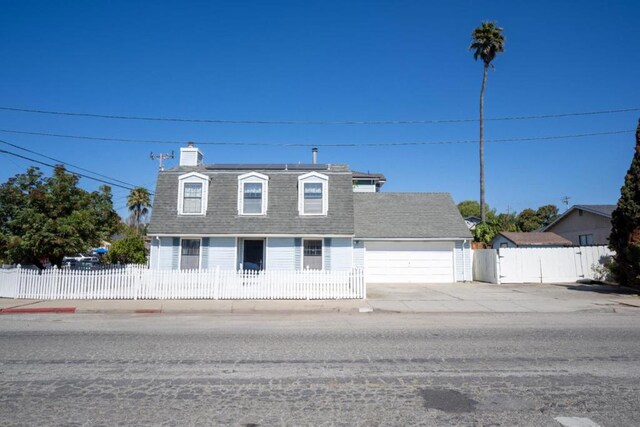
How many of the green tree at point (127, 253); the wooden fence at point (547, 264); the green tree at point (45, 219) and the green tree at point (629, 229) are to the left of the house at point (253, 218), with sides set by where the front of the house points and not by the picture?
2

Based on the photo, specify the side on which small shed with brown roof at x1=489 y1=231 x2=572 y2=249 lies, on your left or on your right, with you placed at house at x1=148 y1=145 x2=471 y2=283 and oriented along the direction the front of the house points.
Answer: on your left

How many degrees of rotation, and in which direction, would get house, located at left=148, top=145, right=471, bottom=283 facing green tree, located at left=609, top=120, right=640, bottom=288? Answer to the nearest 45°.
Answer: approximately 90° to its left

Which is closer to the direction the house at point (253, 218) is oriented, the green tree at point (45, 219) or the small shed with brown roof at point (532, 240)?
the green tree

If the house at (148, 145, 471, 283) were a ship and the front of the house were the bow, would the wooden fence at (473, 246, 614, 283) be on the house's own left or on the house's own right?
on the house's own left

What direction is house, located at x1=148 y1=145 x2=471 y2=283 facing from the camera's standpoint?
toward the camera

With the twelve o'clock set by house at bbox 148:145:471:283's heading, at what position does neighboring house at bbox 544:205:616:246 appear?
The neighboring house is roughly at 8 o'clock from the house.

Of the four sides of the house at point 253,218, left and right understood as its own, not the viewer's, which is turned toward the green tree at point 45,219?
right

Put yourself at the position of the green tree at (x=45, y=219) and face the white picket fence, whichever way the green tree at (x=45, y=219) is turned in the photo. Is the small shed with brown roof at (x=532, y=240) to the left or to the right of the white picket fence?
left

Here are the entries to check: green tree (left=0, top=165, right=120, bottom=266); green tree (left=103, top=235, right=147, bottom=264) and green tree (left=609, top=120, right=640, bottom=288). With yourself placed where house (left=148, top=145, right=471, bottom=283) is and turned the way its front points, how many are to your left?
1

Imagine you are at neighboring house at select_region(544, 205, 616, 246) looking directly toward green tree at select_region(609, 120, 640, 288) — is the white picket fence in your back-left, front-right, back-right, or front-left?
front-right
